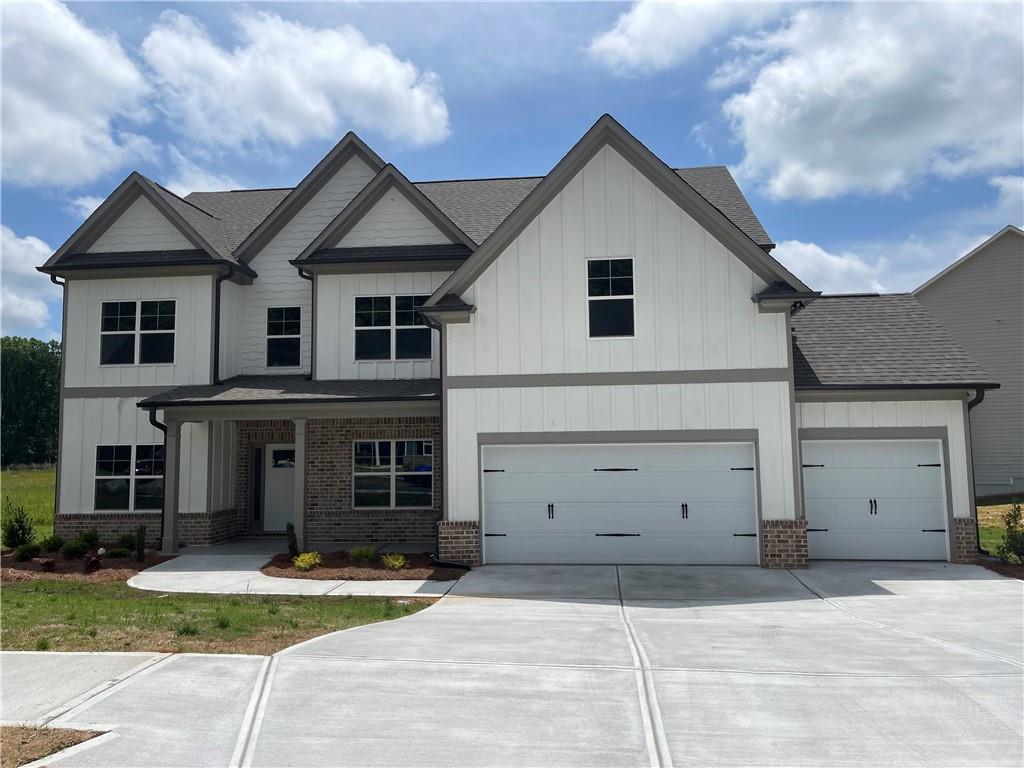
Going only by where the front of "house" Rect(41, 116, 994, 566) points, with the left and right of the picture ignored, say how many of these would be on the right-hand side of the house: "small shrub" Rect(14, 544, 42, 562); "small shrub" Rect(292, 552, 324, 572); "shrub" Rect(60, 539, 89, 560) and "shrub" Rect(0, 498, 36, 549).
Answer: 4

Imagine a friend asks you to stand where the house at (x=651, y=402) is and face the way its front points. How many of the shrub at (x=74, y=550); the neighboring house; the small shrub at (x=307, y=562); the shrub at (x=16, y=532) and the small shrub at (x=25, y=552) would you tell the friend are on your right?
4

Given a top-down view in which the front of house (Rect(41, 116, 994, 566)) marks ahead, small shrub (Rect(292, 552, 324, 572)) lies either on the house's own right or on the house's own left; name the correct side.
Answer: on the house's own right

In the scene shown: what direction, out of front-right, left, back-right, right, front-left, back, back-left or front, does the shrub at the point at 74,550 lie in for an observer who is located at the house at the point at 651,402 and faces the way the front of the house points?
right

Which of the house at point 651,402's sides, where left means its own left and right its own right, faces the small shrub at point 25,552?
right

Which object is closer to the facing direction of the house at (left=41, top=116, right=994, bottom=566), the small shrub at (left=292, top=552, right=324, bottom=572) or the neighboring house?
the small shrub

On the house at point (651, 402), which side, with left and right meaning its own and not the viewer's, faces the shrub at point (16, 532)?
right

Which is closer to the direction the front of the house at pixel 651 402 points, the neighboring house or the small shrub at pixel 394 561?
the small shrub

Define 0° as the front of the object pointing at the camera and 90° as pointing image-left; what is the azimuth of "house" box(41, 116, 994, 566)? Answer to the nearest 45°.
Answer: approximately 0°

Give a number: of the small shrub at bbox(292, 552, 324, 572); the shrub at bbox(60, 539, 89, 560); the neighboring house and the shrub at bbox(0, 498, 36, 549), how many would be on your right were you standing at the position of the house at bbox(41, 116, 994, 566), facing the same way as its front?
3

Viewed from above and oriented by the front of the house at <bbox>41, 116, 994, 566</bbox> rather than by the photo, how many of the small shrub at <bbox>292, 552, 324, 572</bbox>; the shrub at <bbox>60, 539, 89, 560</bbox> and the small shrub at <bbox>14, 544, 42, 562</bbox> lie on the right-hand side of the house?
3
